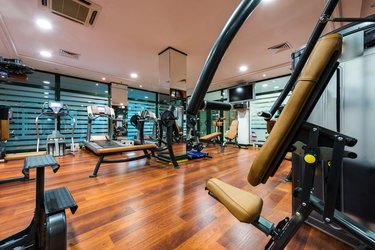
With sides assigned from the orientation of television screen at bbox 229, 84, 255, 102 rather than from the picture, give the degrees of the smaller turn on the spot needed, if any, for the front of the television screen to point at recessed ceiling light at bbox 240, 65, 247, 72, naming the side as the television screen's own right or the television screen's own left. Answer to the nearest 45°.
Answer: approximately 45° to the television screen's own left

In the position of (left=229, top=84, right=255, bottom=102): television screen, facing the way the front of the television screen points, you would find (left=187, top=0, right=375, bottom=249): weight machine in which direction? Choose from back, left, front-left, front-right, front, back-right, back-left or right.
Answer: front-left

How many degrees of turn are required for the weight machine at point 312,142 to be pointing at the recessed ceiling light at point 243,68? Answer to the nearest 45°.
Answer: approximately 90° to its right

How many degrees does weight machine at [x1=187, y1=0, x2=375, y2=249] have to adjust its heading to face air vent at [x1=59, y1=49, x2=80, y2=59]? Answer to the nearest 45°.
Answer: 0° — it already faces it

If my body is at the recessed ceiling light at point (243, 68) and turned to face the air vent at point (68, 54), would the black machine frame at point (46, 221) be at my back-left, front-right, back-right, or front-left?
front-left

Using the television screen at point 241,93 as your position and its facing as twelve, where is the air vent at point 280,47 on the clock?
The air vent is roughly at 10 o'clock from the television screen.

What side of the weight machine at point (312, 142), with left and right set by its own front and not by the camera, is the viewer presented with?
left

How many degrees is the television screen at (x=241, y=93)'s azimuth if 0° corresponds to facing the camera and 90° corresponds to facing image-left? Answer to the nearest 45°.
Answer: approximately 45°

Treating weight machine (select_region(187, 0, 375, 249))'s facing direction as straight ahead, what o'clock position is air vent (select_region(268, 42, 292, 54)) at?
The air vent is roughly at 3 o'clock from the weight machine.

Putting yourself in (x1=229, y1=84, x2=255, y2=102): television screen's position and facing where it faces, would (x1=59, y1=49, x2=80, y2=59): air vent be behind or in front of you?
in front

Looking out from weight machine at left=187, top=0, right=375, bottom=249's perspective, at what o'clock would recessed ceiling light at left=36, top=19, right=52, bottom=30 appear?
The recessed ceiling light is roughly at 12 o'clock from the weight machine.

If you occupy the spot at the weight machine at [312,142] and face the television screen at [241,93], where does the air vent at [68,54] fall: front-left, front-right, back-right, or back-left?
front-left

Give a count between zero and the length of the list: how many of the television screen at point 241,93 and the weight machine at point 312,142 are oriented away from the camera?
0
